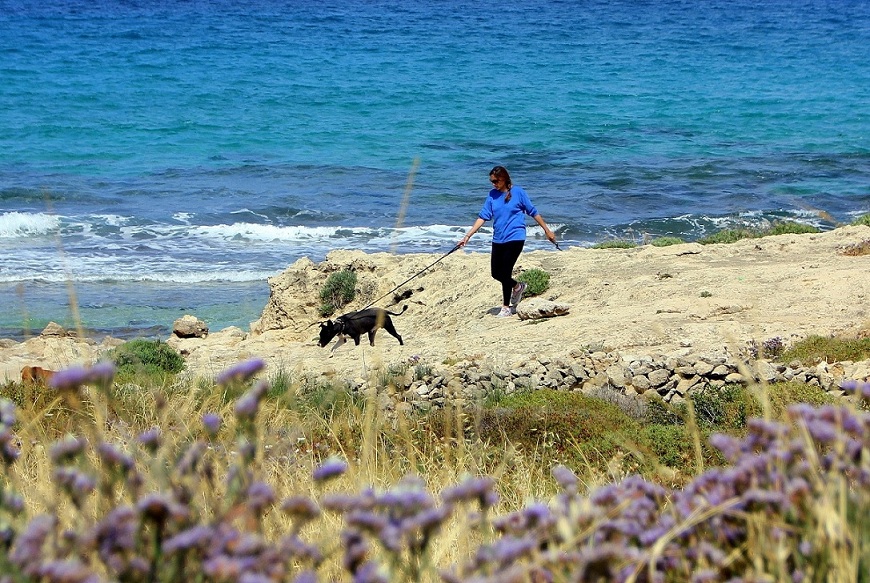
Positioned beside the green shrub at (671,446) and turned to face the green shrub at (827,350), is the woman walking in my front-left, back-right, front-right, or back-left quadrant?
front-left

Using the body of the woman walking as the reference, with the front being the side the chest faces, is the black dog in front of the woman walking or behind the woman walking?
in front

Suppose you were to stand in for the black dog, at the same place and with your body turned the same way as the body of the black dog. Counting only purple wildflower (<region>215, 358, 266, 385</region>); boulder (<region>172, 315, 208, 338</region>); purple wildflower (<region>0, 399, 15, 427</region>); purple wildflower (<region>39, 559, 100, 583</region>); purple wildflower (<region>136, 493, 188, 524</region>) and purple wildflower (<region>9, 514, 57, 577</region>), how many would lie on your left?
5

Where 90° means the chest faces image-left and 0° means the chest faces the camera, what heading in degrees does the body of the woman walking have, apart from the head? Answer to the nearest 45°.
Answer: approximately 45°

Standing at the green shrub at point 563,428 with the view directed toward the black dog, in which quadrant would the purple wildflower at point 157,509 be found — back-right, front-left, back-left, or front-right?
back-left

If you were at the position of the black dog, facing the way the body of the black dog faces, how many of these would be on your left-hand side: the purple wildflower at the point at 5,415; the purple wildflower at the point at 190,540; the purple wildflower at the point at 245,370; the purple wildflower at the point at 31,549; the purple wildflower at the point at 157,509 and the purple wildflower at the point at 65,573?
6

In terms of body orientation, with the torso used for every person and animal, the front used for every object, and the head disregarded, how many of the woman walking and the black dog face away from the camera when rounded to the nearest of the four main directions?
0

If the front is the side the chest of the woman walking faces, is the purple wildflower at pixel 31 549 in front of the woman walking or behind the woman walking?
in front

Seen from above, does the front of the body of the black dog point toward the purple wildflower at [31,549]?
no

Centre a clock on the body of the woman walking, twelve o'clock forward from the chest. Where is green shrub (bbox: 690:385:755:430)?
The green shrub is roughly at 10 o'clock from the woman walking.

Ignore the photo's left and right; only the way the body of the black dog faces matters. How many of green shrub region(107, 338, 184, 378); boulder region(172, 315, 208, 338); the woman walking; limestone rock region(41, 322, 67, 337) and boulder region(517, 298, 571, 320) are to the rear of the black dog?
2

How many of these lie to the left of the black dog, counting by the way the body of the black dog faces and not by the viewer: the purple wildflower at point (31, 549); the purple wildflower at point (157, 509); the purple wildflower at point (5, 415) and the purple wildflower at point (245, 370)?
4

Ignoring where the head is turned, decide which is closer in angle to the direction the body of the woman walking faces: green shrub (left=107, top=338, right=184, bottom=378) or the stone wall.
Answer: the green shrub

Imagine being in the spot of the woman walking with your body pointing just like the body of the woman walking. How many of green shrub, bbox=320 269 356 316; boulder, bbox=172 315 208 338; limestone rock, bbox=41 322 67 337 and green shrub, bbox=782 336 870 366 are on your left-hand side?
1

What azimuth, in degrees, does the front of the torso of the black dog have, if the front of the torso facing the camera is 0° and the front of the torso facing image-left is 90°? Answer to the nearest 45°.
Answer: approximately 90°

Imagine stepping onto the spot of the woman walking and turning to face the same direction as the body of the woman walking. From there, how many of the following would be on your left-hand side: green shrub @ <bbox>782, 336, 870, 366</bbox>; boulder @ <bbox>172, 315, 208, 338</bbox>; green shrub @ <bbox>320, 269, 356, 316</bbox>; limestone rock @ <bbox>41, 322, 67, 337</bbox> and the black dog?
1

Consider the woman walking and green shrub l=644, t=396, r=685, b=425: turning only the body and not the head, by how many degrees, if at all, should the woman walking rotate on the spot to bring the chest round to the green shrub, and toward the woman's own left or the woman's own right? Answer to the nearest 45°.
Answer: approximately 45° to the woman's own left

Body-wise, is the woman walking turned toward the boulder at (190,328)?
no

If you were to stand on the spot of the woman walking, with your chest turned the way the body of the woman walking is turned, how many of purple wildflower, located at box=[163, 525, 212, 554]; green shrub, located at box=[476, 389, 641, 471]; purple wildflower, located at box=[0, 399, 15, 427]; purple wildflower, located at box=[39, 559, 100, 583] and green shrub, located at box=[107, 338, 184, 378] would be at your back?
0

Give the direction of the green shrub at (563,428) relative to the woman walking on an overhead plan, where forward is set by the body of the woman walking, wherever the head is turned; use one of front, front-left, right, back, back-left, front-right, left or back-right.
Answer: front-left
